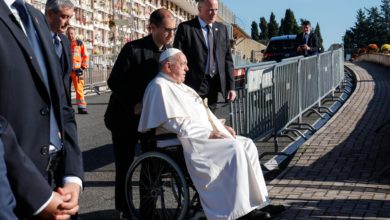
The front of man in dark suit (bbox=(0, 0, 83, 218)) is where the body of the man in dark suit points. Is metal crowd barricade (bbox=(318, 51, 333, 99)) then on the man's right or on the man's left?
on the man's left

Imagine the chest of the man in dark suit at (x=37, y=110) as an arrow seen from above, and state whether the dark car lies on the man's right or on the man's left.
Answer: on the man's left

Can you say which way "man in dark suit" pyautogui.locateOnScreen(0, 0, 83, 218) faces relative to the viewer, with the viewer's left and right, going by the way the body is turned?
facing the viewer and to the right of the viewer

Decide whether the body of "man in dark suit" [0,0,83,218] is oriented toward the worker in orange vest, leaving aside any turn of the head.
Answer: no
